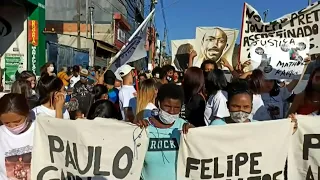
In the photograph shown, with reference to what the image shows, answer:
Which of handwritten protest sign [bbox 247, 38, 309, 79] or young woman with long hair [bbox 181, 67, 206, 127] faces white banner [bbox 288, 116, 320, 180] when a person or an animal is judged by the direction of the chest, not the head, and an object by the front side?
the handwritten protest sign

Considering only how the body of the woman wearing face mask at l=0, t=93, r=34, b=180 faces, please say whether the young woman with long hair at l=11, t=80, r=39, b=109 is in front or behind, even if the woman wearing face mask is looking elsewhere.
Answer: behind

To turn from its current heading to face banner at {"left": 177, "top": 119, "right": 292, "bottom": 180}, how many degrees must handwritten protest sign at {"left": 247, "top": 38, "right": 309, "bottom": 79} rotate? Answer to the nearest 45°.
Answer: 0° — it already faces it

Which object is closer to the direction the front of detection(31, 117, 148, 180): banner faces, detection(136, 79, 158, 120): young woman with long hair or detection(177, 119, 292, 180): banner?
the banner

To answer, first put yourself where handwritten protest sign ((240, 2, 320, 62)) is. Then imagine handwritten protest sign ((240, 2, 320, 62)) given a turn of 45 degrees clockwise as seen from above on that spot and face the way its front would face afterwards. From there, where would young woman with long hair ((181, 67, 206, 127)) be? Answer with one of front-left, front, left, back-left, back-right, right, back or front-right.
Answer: front

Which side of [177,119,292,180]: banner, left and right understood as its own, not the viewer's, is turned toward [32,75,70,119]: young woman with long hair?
right

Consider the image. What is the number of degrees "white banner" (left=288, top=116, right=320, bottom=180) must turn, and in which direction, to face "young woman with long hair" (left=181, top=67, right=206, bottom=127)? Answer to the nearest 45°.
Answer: approximately 135° to its right

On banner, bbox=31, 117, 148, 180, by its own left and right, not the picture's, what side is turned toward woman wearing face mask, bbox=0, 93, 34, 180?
right

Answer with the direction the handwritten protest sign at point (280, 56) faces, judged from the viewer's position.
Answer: facing the viewer

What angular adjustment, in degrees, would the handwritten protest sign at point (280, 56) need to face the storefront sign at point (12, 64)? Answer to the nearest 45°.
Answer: approximately 135° to its right

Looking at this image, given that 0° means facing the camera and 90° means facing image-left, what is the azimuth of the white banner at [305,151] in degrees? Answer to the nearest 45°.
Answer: approximately 0°

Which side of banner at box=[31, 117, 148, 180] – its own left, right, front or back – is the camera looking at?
front
